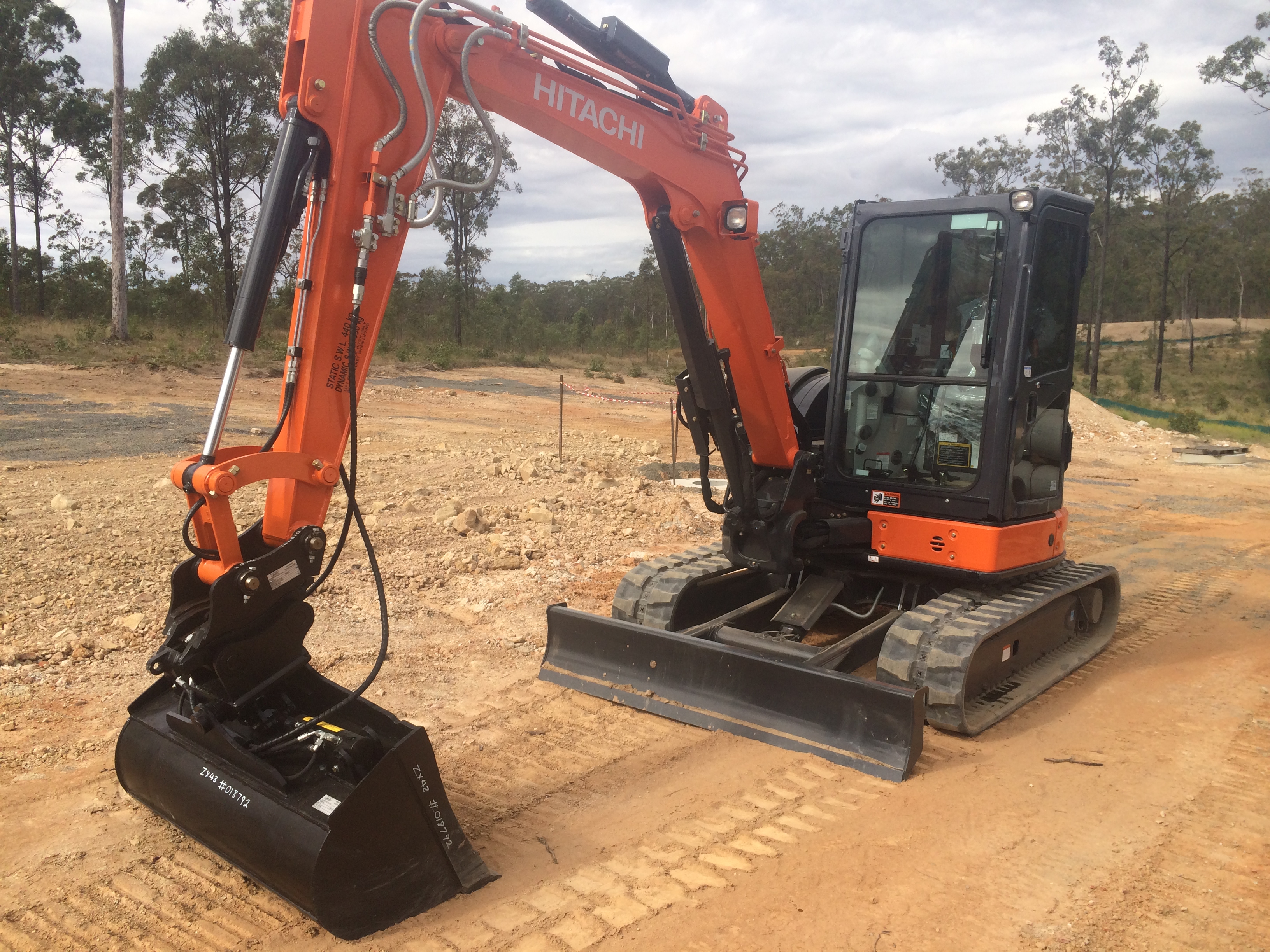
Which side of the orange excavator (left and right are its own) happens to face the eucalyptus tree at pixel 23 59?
right

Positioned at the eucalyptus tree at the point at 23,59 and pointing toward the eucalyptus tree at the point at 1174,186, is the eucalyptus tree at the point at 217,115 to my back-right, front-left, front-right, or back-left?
front-right

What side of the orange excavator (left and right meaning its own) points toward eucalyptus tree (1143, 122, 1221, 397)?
back

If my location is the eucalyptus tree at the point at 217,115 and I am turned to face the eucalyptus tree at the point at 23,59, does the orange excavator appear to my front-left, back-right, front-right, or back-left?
back-left

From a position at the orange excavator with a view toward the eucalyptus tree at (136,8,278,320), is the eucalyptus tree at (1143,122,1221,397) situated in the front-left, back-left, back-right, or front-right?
front-right

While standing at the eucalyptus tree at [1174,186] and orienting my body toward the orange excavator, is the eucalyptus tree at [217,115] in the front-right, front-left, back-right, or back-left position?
front-right

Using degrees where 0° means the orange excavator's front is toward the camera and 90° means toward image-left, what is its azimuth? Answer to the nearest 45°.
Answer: approximately 45°

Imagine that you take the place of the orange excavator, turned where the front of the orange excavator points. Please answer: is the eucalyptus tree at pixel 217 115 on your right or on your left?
on your right

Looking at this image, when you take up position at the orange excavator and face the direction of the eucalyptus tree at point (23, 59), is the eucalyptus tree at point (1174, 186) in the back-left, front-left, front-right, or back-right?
front-right
